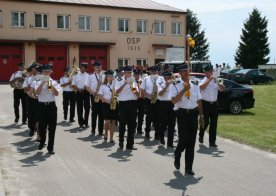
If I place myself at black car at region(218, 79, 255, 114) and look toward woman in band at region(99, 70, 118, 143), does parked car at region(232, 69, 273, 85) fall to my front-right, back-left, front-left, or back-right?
back-right

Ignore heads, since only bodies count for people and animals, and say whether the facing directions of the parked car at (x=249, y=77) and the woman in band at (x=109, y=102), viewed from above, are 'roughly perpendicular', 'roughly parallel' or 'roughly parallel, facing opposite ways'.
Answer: roughly perpendicular

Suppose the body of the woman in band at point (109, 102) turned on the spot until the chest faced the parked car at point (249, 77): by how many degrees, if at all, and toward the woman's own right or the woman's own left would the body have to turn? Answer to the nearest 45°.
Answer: approximately 90° to the woman's own left

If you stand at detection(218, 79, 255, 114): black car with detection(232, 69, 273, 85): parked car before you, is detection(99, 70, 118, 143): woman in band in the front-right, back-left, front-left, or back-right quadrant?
back-left

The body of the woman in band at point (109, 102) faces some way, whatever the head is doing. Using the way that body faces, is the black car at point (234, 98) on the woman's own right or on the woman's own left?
on the woman's own left

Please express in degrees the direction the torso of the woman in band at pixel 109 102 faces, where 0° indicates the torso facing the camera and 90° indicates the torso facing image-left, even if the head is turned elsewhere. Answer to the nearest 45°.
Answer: approximately 315°
